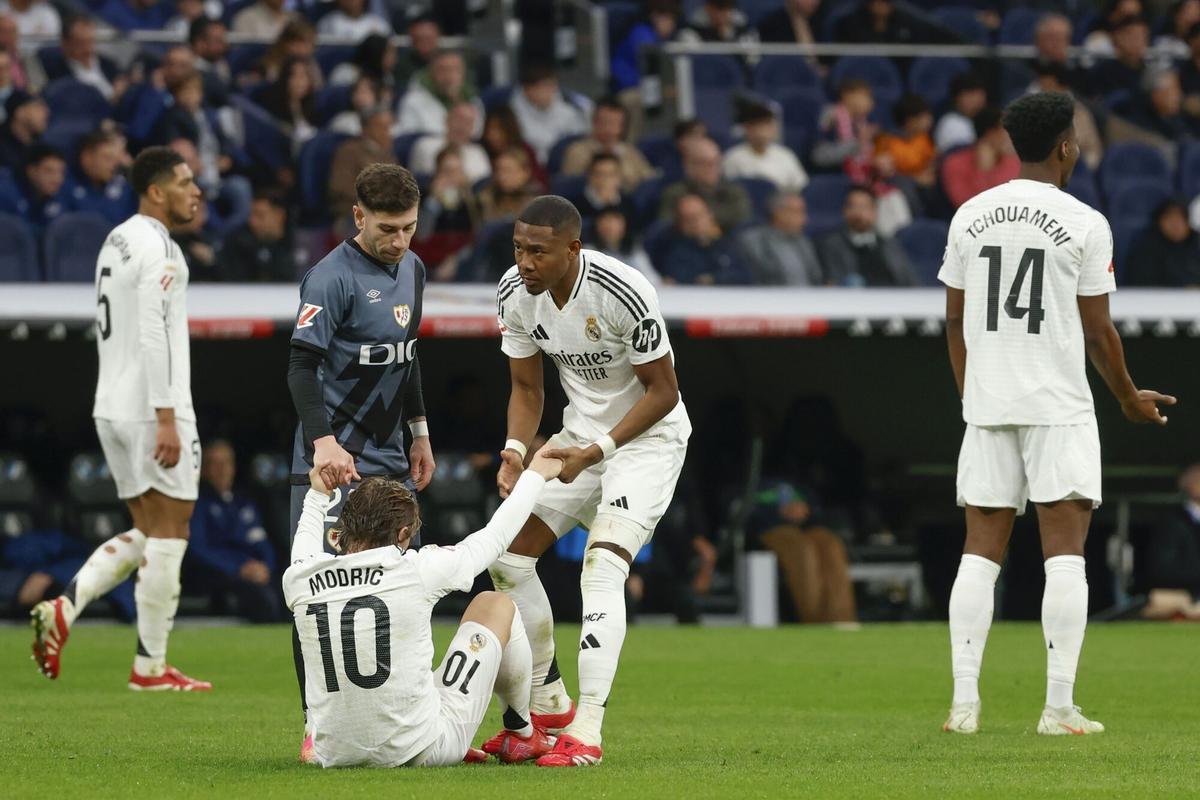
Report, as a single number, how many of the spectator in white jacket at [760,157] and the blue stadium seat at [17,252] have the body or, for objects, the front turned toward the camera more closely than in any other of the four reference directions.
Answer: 2

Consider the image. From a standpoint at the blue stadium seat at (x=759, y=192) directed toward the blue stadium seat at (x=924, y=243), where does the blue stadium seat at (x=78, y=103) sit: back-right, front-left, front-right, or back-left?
back-right

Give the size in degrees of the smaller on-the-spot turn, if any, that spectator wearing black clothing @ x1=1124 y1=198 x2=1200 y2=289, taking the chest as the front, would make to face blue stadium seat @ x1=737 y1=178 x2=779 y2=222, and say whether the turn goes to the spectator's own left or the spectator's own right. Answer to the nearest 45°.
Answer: approximately 90° to the spectator's own right

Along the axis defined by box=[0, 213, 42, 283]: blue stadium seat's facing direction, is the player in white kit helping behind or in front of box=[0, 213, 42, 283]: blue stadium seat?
in front

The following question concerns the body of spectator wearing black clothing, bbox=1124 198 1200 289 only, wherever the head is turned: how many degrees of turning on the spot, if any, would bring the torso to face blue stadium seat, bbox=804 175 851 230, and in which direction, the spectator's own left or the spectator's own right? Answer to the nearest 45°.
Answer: approximately 90° to the spectator's own right

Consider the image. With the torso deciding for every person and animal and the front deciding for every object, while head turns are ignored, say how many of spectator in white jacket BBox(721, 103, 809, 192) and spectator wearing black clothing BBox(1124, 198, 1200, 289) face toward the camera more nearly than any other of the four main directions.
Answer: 2

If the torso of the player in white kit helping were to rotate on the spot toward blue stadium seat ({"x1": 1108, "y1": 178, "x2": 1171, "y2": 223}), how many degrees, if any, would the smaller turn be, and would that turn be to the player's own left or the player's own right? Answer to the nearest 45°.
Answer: approximately 180°

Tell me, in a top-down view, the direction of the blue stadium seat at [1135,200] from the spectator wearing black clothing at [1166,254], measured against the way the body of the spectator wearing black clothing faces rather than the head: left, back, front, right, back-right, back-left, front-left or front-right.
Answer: back
